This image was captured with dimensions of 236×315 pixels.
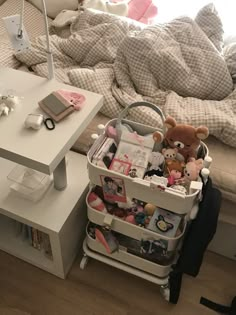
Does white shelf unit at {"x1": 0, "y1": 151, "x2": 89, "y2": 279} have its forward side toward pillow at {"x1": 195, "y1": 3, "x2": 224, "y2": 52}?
no

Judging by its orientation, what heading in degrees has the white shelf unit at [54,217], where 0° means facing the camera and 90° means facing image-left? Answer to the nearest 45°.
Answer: approximately 45°

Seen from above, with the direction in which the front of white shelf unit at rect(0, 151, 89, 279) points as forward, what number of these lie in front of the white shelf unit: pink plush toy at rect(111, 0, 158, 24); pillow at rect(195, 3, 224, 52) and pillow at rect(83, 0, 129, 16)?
0

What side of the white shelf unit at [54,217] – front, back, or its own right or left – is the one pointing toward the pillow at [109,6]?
back

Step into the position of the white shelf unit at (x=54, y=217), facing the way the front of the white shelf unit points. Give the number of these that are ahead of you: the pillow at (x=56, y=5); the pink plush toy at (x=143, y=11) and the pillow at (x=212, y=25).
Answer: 0

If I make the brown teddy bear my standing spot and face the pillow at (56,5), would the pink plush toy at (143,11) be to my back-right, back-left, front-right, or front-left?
front-right

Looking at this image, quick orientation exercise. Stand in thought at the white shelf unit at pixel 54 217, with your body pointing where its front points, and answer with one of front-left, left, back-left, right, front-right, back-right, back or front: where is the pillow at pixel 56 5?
back-right
